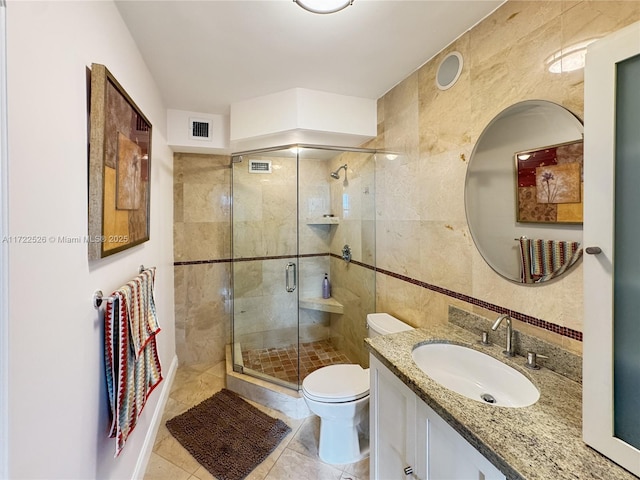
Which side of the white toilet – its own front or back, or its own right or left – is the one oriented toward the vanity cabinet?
left

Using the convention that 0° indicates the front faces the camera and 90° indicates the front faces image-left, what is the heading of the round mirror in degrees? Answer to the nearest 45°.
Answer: approximately 45°

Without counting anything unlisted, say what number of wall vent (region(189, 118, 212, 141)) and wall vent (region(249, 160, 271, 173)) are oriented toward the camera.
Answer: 2

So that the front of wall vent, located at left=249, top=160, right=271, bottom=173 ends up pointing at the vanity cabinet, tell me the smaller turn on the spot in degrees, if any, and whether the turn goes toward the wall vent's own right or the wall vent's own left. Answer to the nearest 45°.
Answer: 0° — it already faces it

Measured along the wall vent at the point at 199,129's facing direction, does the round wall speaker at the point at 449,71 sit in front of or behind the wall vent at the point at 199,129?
in front

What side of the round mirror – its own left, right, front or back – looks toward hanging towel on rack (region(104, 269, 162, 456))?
front

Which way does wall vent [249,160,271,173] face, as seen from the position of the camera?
facing the viewer

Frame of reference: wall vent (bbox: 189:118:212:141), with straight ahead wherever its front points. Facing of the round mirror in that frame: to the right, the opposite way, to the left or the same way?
to the right

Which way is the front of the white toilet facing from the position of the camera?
facing the viewer and to the left of the viewer

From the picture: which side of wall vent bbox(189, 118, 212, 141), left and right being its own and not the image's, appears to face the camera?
front

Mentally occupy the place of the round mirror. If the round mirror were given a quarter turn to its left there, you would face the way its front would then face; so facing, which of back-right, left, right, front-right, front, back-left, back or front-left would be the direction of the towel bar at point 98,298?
right
